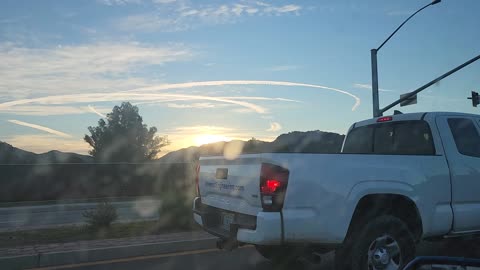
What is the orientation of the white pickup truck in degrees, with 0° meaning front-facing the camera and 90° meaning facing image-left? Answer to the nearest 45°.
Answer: approximately 225°

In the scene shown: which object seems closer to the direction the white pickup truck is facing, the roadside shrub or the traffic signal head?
the traffic signal head

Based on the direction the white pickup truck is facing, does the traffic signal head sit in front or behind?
in front

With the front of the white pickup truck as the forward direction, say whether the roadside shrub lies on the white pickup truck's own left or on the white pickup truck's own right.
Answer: on the white pickup truck's own left
